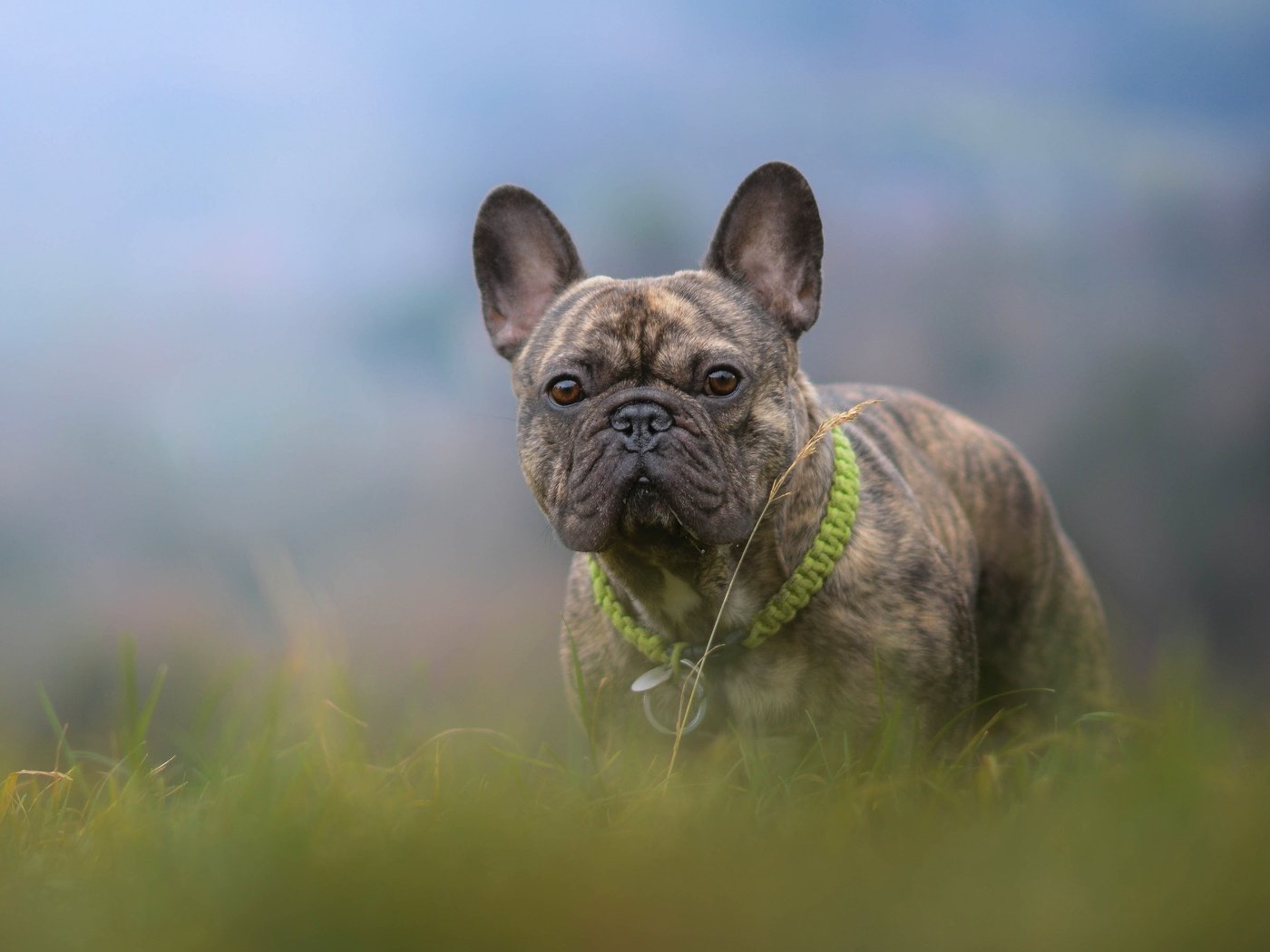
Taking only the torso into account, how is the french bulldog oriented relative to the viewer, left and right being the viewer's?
facing the viewer and to the left of the viewer
